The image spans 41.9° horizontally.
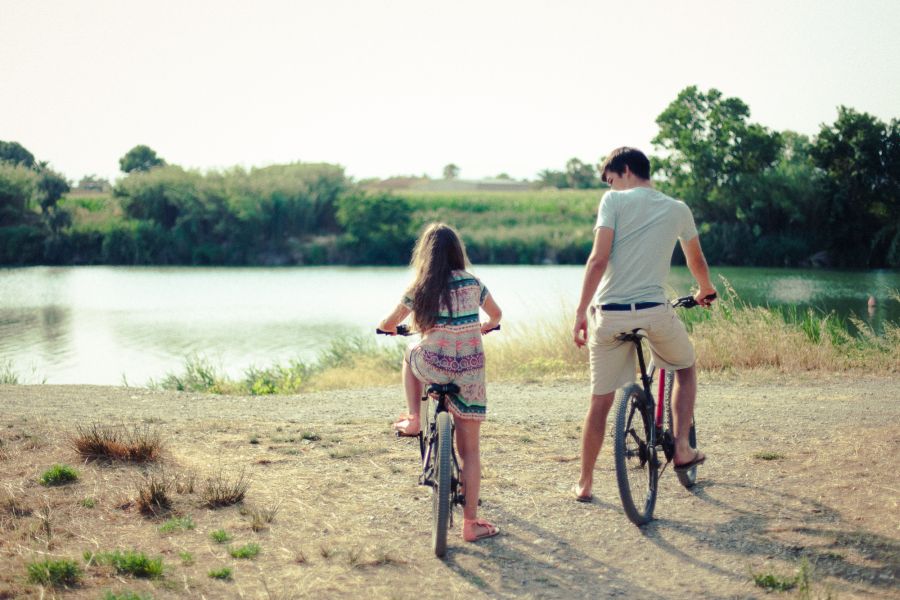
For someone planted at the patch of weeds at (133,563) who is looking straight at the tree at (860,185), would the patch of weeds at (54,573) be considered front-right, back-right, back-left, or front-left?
back-left

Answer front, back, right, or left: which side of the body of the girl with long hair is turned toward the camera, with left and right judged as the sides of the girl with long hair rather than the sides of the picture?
back

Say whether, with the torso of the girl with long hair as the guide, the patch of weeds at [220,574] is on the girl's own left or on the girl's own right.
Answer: on the girl's own left

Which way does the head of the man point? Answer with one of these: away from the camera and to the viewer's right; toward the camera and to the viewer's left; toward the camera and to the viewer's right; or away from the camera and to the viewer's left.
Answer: away from the camera and to the viewer's left

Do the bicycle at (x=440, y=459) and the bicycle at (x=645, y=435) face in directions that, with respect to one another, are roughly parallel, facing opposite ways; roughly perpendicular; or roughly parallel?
roughly parallel

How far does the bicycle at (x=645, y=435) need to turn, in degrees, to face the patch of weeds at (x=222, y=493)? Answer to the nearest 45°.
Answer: approximately 90° to its left

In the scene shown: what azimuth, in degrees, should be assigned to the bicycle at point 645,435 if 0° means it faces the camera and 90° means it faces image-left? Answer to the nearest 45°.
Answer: approximately 180°

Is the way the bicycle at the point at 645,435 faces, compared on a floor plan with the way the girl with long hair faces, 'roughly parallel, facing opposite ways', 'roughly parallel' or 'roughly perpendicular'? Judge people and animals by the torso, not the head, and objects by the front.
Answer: roughly parallel

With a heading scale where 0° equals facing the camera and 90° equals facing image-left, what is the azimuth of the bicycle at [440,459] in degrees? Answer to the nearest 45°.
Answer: approximately 180°

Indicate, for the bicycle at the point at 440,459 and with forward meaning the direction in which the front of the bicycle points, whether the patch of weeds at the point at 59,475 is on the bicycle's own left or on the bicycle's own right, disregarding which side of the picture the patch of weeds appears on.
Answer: on the bicycle's own left

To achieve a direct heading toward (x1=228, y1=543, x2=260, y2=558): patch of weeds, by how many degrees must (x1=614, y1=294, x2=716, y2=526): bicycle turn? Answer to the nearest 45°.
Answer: approximately 135° to its left

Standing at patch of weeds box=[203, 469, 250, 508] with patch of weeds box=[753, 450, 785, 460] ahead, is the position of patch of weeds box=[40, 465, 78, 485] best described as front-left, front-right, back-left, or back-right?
back-left

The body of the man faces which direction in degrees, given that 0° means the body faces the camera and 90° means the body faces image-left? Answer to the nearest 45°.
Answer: approximately 180°

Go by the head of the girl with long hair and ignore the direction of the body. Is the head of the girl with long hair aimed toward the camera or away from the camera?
away from the camera
